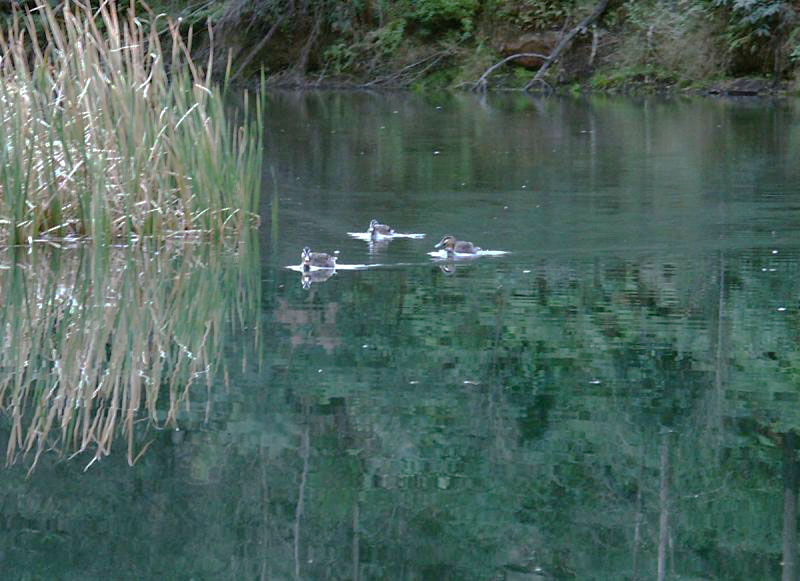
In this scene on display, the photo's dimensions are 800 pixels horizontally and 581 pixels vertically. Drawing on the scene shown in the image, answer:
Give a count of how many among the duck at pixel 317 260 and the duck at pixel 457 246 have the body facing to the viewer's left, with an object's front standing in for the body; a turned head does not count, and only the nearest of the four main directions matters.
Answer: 2

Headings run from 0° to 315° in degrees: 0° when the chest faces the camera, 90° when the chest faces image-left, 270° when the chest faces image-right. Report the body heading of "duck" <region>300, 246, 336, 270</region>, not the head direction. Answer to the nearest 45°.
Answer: approximately 90°

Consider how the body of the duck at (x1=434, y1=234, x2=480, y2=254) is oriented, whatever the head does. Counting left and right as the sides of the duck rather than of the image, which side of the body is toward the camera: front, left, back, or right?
left

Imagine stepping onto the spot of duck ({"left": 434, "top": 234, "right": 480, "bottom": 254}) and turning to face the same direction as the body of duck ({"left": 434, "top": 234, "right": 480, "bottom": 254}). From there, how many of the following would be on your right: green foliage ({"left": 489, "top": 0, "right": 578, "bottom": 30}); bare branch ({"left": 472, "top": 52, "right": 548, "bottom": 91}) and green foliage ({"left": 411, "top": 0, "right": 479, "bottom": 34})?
3

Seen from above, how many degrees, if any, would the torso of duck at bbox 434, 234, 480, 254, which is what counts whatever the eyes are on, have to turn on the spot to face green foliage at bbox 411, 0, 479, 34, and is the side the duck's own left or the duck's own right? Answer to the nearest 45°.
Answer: approximately 90° to the duck's own right

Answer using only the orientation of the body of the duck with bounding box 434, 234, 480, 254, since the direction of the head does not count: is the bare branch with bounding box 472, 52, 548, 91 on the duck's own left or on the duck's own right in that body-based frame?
on the duck's own right

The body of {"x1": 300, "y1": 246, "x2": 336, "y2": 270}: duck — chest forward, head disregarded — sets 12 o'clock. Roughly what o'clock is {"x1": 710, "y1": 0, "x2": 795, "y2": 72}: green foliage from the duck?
The green foliage is roughly at 4 o'clock from the duck.

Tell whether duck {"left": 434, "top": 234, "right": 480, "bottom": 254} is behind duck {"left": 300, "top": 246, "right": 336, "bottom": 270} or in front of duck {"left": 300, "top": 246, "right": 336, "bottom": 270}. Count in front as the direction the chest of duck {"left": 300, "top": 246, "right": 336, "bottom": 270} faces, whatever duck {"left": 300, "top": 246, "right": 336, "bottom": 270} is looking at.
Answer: behind

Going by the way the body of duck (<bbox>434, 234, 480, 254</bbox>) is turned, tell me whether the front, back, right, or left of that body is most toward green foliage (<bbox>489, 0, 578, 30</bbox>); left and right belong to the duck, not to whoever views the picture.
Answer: right

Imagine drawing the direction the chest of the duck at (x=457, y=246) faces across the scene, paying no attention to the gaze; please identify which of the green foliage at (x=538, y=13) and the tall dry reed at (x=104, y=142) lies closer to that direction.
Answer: the tall dry reed
